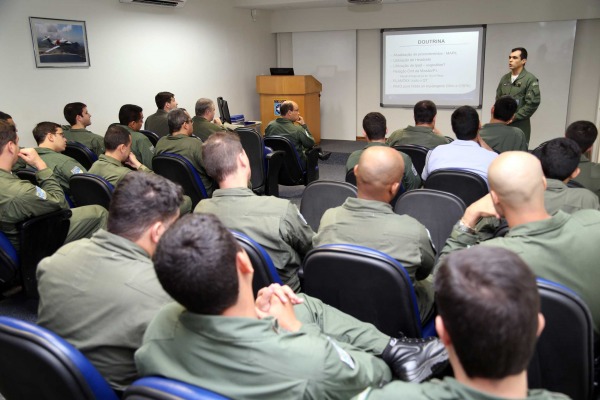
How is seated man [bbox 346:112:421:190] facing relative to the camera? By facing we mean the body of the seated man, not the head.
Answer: away from the camera

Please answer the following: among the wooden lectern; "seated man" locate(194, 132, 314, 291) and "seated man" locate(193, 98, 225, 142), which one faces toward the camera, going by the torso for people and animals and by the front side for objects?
the wooden lectern

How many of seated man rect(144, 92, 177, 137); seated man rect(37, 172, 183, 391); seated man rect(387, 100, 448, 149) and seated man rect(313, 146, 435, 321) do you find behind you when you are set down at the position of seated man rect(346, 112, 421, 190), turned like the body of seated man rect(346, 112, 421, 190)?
2

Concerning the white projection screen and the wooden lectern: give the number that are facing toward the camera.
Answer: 2

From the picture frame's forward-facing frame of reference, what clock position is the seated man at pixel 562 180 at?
The seated man is roughly at 1 o'clock from the picture frame.

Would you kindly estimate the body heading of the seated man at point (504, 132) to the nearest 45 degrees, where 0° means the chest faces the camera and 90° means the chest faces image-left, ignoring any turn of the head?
approximately 180°

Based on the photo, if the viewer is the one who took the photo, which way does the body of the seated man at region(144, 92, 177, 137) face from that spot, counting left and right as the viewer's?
facing away from the viewer and to the right of the viewer

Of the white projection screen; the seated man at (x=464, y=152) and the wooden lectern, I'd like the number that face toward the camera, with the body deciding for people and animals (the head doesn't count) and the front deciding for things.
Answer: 2

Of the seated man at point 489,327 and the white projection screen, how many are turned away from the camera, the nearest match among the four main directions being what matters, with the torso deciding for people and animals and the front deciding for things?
1

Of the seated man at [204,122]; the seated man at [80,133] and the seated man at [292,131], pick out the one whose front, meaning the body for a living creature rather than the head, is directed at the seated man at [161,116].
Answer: the seated man at [80,133]

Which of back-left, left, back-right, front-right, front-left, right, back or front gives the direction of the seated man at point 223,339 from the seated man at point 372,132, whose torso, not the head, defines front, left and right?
back

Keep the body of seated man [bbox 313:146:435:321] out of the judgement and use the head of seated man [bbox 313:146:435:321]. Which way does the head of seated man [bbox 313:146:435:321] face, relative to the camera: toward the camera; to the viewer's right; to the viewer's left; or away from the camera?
away from the camera

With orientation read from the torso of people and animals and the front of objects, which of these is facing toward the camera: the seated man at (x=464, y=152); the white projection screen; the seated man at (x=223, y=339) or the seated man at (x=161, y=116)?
the white projection screen

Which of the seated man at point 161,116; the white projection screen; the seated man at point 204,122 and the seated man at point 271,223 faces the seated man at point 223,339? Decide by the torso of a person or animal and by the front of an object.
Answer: the white projection screen

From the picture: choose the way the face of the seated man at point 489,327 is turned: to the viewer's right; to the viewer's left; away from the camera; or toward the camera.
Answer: away from the camera
